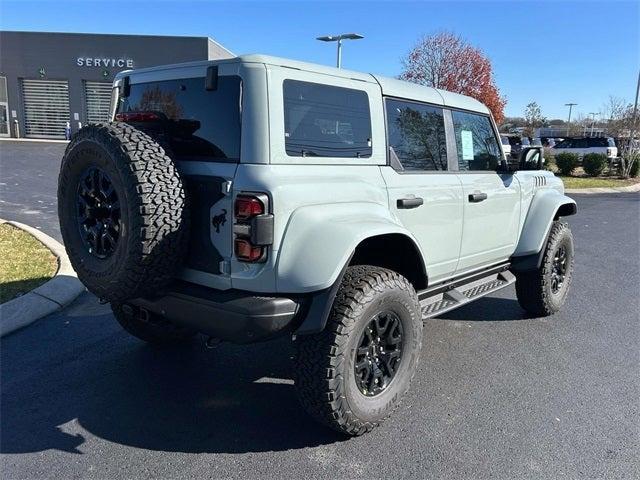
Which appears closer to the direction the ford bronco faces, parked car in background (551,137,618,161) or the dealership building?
the parked car in background

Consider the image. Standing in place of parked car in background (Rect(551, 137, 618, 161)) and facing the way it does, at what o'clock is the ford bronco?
The ford bronco is roughly at 9 o'clock from the parked car in background.

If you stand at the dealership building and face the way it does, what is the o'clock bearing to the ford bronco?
The ford bronco is roughly at 12 o'clock from the dealership building.

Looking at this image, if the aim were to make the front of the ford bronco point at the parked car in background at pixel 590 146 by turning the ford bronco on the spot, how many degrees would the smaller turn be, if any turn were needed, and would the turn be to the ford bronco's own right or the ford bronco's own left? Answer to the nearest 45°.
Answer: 0° — it already faces it

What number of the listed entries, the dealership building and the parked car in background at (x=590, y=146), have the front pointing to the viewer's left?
1

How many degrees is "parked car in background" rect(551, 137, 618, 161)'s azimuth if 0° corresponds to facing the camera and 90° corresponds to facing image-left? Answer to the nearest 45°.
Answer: approximately 90°

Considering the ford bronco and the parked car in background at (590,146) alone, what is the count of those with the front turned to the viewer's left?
1

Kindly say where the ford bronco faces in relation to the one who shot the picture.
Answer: facing away from the viewer and to the right of the viewer

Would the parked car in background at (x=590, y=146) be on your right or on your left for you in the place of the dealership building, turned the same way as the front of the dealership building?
on your left
